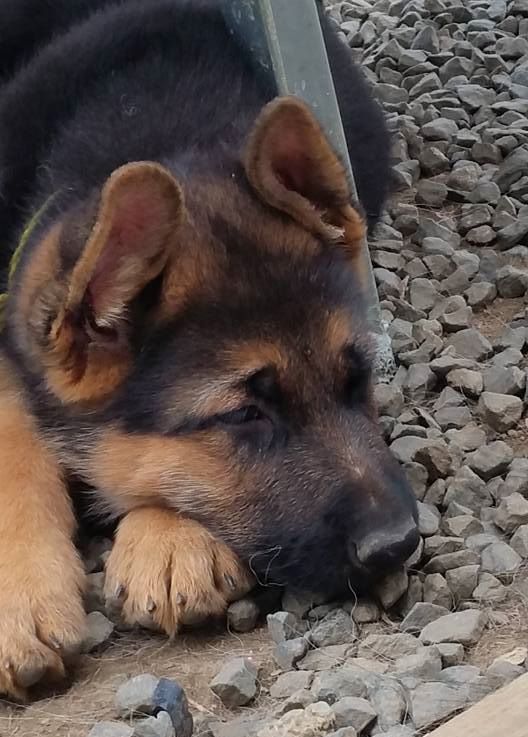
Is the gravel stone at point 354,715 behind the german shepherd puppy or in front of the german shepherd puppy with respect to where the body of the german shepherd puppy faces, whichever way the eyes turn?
in front

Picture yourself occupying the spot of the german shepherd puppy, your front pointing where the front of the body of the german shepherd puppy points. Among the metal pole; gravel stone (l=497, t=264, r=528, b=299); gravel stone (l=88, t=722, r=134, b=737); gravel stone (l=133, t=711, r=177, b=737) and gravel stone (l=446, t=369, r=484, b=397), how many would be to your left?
3

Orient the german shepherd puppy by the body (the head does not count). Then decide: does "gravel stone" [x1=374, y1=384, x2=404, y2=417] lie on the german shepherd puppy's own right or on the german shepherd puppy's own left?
on the german shepherd puppy's own left

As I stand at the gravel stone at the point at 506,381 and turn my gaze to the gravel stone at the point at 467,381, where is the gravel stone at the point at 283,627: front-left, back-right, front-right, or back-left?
front-left

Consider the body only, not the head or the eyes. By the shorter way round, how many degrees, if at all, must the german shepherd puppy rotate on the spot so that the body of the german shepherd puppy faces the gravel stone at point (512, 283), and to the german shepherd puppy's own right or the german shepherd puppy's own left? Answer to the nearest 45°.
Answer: approximately 90° to the german shepherd puppy's own left

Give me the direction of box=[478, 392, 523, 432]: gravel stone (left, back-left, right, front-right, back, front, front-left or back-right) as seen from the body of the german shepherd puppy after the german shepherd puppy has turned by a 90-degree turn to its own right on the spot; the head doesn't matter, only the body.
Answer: back

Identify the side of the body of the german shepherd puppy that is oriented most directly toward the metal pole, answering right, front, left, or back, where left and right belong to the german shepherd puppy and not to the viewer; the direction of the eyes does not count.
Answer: left

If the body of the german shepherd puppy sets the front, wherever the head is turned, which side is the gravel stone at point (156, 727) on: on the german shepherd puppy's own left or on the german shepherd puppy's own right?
on the german shepherd puppy's own right

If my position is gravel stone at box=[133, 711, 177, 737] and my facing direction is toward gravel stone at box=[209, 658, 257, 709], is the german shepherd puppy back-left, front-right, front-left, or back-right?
front-left

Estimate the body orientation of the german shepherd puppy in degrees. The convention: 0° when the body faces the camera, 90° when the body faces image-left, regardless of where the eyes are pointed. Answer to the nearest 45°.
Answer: approximately 315°

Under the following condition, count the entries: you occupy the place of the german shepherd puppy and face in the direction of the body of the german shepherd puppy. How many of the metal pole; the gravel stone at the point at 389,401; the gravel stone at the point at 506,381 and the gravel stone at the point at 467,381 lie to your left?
4

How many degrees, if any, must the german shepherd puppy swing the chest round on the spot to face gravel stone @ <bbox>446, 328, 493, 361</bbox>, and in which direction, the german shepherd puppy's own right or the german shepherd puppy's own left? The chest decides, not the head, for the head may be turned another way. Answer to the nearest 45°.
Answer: approximately 90° to the german shepherd puppy's own left
